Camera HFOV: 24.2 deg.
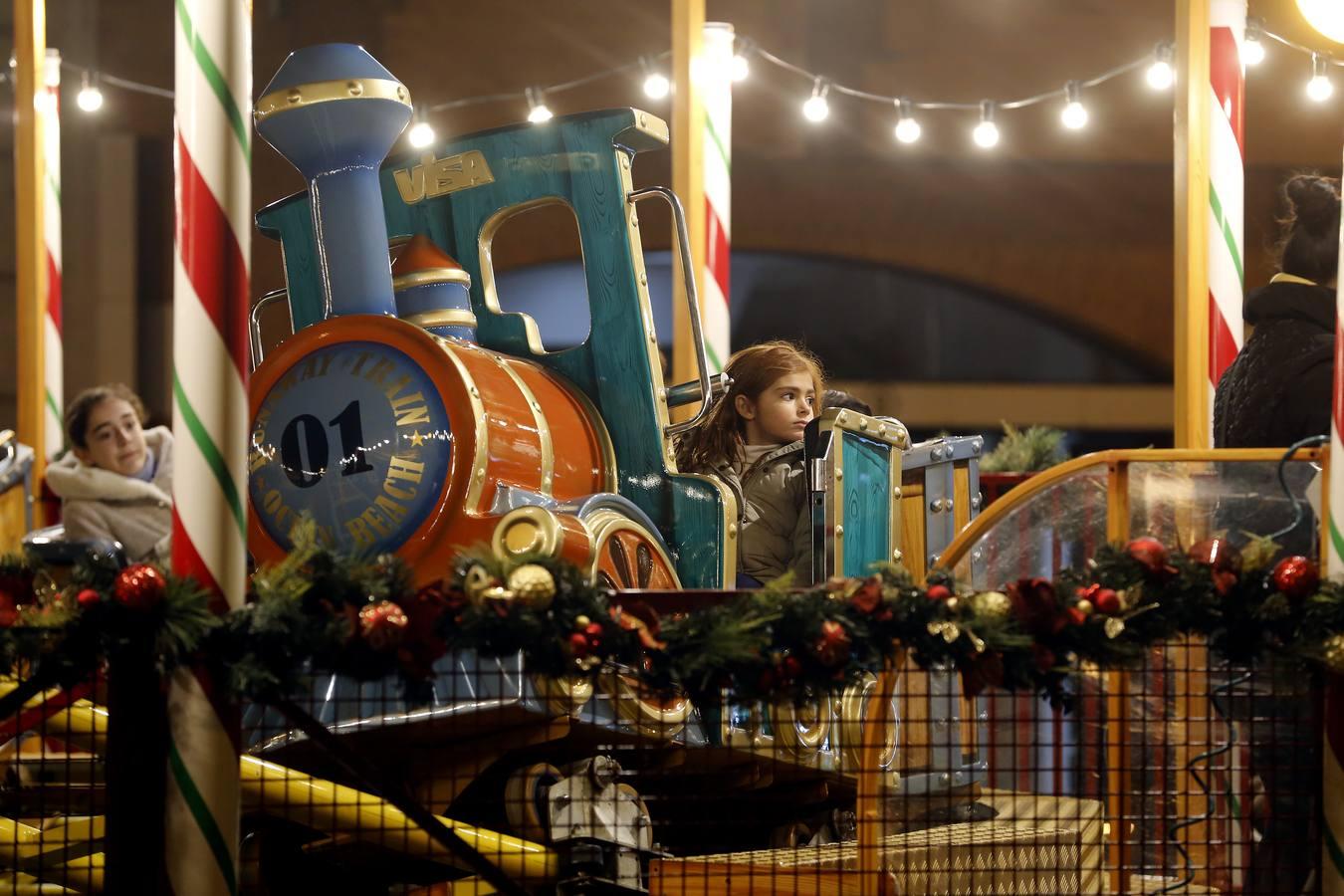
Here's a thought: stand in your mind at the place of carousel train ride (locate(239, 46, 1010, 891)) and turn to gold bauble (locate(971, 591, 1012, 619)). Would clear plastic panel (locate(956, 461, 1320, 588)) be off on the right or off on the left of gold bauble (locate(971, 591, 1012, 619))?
left

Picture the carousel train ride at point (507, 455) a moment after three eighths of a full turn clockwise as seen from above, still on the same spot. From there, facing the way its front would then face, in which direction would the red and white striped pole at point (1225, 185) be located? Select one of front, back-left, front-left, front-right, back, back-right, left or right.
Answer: front-right

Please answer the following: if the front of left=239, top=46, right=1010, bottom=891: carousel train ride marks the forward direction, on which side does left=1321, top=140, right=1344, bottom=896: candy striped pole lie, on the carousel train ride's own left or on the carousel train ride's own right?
on the carousel train ride's own left

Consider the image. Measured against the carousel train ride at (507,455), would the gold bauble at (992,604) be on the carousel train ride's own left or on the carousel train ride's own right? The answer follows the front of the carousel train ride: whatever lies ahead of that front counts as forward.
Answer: on the carousel train ride's own left

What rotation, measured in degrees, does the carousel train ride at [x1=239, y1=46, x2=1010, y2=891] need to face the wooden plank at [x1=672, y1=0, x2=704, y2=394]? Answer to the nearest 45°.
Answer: approximately 135° to its right

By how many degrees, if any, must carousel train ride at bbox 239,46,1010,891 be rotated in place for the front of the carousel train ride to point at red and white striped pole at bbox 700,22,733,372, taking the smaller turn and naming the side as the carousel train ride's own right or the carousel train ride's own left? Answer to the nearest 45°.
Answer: approximately 135° to the carousel train ride's own right

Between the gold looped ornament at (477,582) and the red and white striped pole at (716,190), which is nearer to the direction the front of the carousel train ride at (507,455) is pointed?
the gold looped ornament

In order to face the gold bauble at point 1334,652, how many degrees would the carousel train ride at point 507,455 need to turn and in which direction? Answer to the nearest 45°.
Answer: approximately 90° to its left

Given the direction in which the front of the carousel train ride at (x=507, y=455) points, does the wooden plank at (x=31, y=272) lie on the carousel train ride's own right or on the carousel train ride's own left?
on the carousel train ride's own right

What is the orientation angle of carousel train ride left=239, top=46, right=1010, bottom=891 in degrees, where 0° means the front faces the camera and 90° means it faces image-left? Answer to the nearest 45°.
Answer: approximately 45°

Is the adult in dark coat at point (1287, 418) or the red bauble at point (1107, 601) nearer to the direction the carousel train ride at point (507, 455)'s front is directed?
the red bauble
